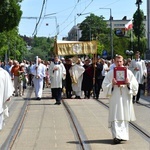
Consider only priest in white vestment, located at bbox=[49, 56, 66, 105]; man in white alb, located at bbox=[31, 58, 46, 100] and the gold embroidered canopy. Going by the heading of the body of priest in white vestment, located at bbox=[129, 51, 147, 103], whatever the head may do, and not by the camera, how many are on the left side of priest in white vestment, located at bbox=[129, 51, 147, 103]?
0

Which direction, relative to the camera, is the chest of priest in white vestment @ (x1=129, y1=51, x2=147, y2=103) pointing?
toward the camera

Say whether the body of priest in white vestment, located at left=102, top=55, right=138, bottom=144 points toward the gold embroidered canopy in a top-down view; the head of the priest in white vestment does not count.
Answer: no

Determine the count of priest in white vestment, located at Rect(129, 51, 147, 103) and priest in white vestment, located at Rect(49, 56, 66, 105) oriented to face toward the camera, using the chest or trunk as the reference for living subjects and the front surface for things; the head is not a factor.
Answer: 2

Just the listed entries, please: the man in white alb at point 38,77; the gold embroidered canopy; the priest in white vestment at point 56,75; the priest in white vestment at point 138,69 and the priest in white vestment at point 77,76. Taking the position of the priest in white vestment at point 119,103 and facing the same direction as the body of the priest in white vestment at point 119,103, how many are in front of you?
0

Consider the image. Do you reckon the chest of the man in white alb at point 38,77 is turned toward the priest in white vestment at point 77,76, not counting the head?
no

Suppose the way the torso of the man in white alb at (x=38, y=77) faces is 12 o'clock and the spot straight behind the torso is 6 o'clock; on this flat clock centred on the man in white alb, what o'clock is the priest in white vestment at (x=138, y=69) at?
The priest in white vestment is roughly at 10 o'clock from the man in white alb.

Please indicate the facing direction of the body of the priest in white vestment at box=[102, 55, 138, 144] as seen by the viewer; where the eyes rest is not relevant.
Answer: toward the camera

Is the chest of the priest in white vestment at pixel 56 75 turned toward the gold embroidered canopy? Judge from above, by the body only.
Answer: no

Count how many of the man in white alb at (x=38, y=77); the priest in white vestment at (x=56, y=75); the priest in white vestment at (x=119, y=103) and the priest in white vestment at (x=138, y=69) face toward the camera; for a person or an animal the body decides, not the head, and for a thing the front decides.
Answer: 4

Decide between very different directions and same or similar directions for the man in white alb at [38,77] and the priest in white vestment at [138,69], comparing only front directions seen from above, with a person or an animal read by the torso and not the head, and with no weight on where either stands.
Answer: same or similar directions

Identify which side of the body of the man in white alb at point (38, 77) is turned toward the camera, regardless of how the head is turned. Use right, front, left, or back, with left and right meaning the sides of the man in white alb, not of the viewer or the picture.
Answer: front

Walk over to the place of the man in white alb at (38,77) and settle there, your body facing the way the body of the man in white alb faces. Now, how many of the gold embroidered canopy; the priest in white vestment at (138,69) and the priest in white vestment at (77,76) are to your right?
0

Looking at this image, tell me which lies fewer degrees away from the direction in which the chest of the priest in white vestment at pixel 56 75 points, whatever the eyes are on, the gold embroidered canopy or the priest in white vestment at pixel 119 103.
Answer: the priest in white vestment

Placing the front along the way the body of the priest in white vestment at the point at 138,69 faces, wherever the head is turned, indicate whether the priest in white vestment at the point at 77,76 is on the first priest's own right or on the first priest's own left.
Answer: on the first priest's own right

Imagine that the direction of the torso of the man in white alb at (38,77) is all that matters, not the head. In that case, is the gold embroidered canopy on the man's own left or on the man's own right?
on the man's own left

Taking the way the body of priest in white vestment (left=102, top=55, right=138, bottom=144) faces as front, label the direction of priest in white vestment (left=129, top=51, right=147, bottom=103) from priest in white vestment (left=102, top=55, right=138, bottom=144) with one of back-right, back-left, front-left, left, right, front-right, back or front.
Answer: back

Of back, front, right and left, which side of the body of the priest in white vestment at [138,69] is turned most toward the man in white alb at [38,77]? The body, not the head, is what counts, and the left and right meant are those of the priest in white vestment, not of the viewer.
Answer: right
